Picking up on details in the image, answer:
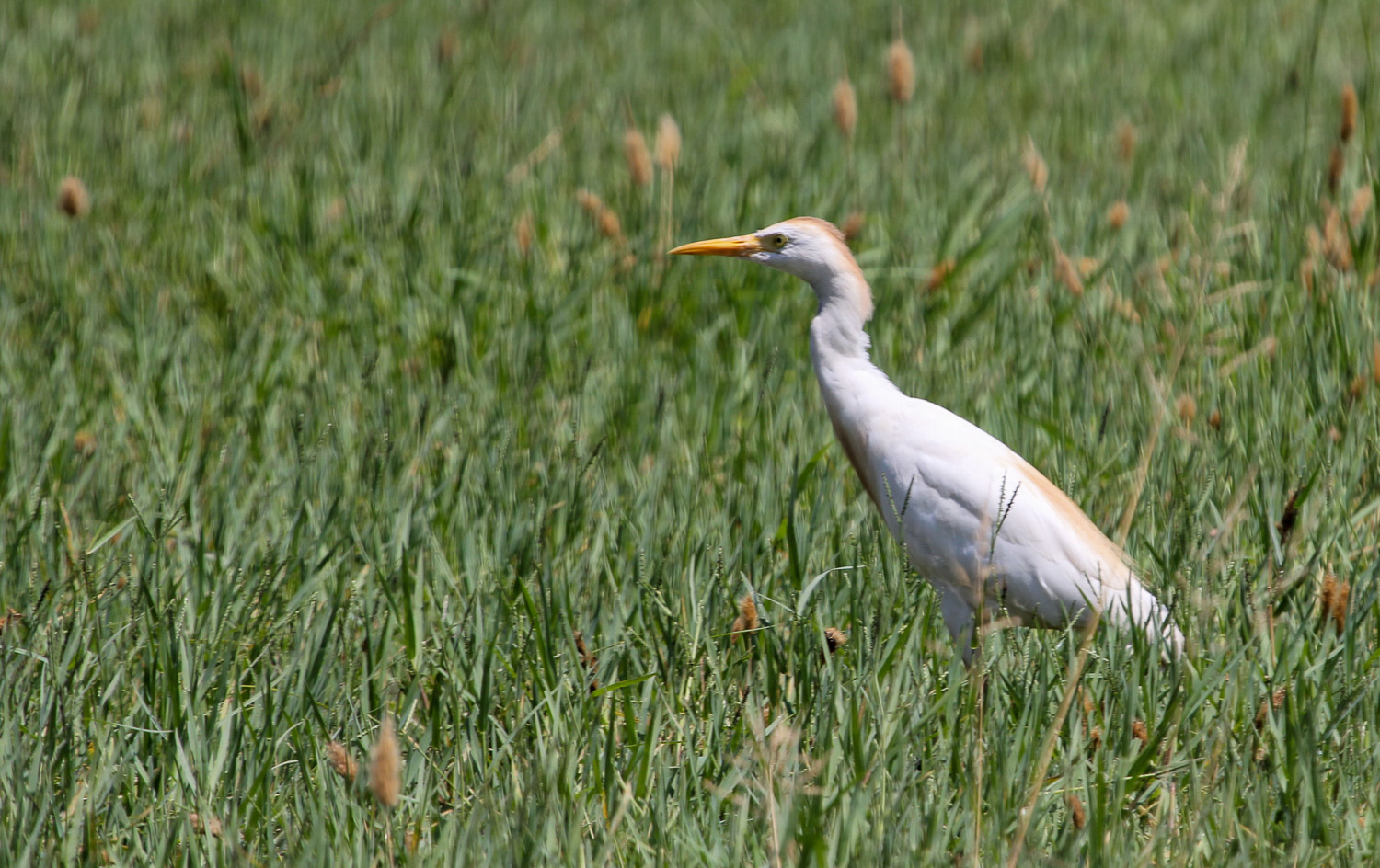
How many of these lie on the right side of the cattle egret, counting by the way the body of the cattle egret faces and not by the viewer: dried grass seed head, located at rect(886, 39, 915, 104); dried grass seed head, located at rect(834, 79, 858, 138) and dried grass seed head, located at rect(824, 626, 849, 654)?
2

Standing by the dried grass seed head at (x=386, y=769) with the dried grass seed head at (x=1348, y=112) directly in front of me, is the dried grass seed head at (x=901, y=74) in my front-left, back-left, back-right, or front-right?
front-left

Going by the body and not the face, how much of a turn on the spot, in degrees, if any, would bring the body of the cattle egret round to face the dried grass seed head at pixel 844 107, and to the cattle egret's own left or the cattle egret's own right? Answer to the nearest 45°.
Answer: approximately 90° to the cattle egret's own right

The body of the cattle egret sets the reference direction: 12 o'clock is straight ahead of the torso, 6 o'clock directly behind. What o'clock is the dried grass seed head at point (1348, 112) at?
The dried grass seed head is roughly at 4 o'clock from the cattle egret.

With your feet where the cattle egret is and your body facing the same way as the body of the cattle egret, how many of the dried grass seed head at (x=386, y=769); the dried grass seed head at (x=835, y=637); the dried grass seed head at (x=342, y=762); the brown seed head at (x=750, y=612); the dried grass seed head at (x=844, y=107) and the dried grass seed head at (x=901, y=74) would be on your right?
2

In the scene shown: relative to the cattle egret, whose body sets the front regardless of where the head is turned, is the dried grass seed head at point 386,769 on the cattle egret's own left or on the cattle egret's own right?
on the cattle egret's own left

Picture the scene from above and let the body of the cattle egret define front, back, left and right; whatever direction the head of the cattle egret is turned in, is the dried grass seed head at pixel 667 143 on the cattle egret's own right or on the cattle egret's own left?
on the cattle egret's own right

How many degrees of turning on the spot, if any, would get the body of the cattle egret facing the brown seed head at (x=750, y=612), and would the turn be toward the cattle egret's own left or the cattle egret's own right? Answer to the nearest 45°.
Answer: approximately 45° to the cattle egret's own left

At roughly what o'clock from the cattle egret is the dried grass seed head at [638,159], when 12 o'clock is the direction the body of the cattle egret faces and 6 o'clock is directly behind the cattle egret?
The dried grass seed head is roughly at 2 o'clock from the cattle egret.

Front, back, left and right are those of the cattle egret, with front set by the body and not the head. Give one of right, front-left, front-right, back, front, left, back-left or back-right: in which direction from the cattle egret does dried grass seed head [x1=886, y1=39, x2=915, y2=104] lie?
right

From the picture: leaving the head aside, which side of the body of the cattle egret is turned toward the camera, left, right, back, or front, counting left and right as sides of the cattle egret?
left
